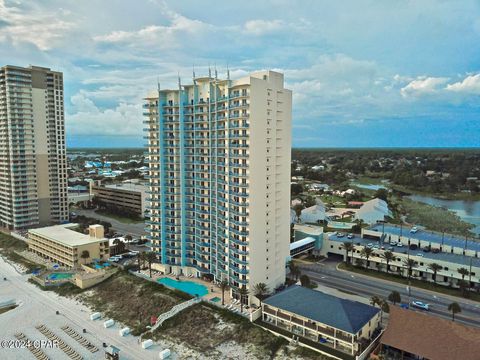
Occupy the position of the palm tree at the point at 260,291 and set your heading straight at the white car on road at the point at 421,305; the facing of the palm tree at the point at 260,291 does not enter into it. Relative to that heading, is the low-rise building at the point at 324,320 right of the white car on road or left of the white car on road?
right

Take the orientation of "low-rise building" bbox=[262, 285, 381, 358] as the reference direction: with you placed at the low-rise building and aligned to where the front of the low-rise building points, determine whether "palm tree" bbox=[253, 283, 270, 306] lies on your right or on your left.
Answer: on your right

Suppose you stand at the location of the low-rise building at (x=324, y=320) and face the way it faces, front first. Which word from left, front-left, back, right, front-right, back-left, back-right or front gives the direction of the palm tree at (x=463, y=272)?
back

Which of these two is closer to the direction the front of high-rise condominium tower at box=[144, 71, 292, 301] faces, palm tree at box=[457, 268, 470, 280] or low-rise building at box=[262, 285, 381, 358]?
the low-rise building

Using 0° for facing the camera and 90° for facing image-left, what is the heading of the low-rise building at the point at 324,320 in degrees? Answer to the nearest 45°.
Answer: approximately 45°

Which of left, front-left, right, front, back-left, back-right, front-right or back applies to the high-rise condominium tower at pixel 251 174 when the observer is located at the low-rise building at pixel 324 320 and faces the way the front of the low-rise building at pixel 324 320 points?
right

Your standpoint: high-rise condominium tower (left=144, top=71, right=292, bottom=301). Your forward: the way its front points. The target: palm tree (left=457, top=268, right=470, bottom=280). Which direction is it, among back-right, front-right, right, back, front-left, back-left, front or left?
back-left

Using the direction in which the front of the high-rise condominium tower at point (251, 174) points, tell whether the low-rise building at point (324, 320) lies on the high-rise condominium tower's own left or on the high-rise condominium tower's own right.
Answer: on the high-rise condominium tower's own left
